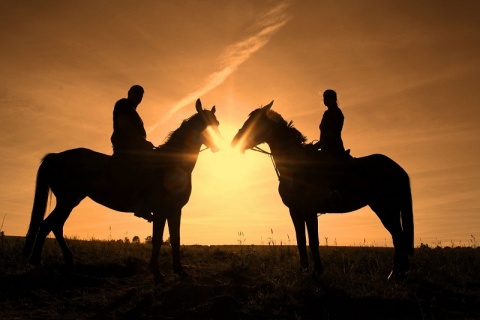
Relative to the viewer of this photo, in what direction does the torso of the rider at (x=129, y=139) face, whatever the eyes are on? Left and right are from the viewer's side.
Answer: facing to the right of the viewer

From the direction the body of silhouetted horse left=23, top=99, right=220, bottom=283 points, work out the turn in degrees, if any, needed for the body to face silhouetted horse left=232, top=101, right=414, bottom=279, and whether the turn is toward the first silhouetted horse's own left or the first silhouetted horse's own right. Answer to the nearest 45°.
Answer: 0° — it already faces it

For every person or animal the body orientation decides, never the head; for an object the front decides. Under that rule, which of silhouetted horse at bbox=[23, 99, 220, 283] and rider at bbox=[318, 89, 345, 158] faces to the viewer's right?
the silhouetted horse

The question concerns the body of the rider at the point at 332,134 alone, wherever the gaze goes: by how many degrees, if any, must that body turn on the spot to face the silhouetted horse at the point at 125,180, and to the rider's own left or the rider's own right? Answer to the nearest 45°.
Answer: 0° — they already face it

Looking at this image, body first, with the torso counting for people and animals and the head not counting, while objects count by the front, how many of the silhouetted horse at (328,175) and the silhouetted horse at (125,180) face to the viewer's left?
1

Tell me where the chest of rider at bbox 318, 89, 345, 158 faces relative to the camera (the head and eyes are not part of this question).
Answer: to the viewer's left

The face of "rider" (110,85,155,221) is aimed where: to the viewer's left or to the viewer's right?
to the viewer's right

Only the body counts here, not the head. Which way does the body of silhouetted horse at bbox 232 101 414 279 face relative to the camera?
to the viewer's left

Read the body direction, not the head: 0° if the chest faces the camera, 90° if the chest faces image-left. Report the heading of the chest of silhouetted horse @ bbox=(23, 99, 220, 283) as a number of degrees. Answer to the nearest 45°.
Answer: approximately 270°
